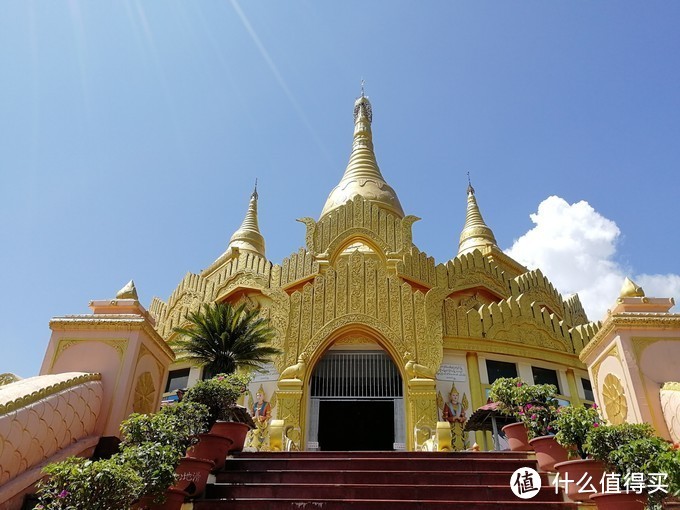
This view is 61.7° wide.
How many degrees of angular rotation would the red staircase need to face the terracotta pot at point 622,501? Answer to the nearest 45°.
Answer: approximately 45° to its left

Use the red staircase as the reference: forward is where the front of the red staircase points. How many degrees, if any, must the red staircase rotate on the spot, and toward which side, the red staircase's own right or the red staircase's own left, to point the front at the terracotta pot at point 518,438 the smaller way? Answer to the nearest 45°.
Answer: approximately 90° to the red staircase's own left

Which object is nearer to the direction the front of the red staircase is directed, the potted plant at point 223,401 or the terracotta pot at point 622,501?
the terracotta pot

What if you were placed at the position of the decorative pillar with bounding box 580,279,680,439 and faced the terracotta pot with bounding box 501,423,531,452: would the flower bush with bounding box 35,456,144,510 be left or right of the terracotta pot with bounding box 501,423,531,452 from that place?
left

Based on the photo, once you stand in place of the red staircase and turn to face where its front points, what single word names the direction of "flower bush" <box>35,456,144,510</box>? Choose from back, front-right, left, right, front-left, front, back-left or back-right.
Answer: front-right

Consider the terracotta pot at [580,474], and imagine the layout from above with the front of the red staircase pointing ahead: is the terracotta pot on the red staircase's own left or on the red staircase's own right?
on the red staircase's own left

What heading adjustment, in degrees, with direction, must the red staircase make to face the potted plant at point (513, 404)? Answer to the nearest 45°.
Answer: approximately 90° to its left

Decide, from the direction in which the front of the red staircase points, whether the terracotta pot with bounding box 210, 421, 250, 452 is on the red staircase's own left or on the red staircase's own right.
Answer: on the red staircase's own right

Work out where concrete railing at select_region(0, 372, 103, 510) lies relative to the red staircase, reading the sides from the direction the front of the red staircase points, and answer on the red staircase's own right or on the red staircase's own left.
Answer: on the red staircase's own right

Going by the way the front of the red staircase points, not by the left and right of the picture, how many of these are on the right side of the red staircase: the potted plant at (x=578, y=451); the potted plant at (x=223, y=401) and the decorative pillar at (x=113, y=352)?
2

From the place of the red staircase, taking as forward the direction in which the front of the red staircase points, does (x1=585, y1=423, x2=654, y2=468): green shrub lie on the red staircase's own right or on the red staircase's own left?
on the red staircase's own left

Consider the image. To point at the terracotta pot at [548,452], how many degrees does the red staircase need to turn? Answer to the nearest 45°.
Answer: approximately 90° to its left

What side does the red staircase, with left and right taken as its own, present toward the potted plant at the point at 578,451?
left

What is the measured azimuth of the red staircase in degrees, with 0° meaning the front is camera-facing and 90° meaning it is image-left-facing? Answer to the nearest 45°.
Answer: approximately 0°

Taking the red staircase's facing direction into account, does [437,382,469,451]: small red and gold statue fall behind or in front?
behind

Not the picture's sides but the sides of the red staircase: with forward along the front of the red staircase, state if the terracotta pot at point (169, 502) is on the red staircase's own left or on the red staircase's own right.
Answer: on the red staircase's own right
